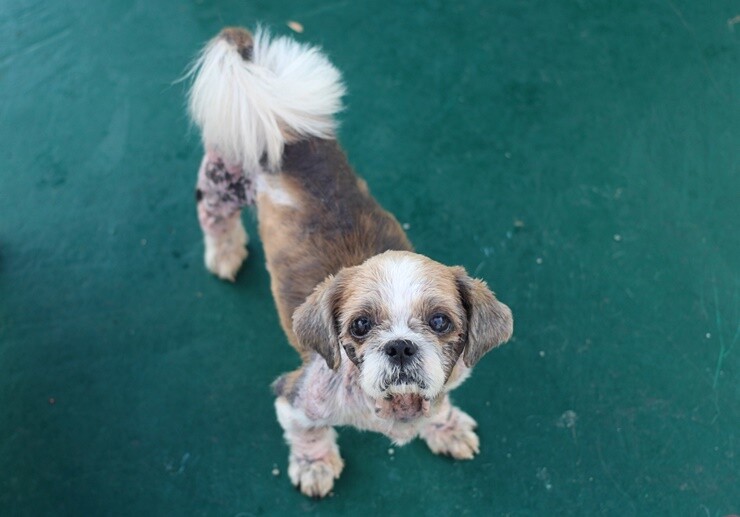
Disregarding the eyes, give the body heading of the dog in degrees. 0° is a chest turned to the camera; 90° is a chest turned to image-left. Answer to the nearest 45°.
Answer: approximately 315°
